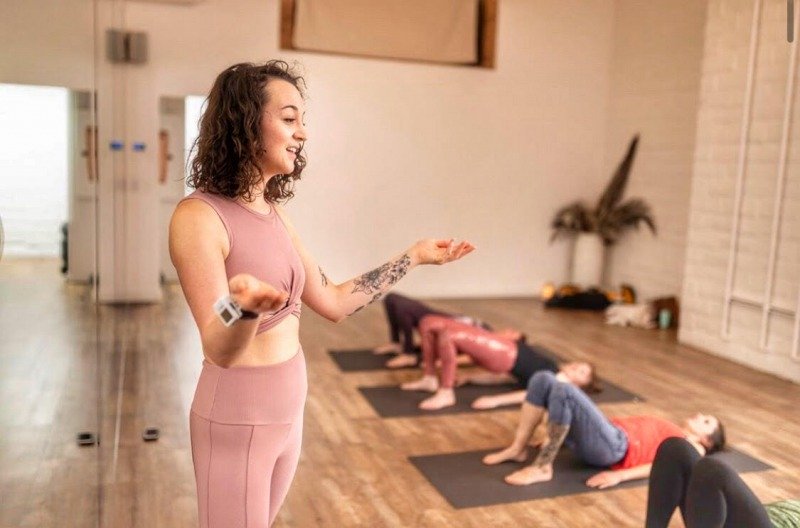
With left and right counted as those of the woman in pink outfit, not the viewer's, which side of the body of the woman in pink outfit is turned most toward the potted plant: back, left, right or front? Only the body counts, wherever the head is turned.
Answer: left

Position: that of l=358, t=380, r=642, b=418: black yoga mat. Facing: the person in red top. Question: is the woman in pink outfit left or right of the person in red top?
right

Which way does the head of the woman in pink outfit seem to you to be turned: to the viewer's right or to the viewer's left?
to the viewer's right

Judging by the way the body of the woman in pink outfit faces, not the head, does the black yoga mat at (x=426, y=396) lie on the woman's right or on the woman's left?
on the woman's left

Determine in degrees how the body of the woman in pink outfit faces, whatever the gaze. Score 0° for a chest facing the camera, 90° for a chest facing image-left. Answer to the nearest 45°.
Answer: approximately 315°
